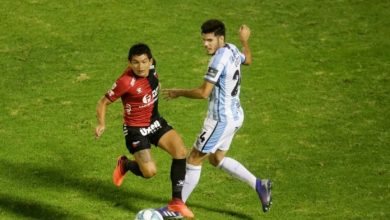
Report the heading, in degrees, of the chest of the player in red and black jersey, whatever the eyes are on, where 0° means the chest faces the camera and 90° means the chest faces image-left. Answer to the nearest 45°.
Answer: approximately 315°

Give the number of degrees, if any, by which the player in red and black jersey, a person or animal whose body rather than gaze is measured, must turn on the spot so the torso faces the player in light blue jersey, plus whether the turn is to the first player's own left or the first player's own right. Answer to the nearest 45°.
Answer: approximately 45° to the first player's own left
